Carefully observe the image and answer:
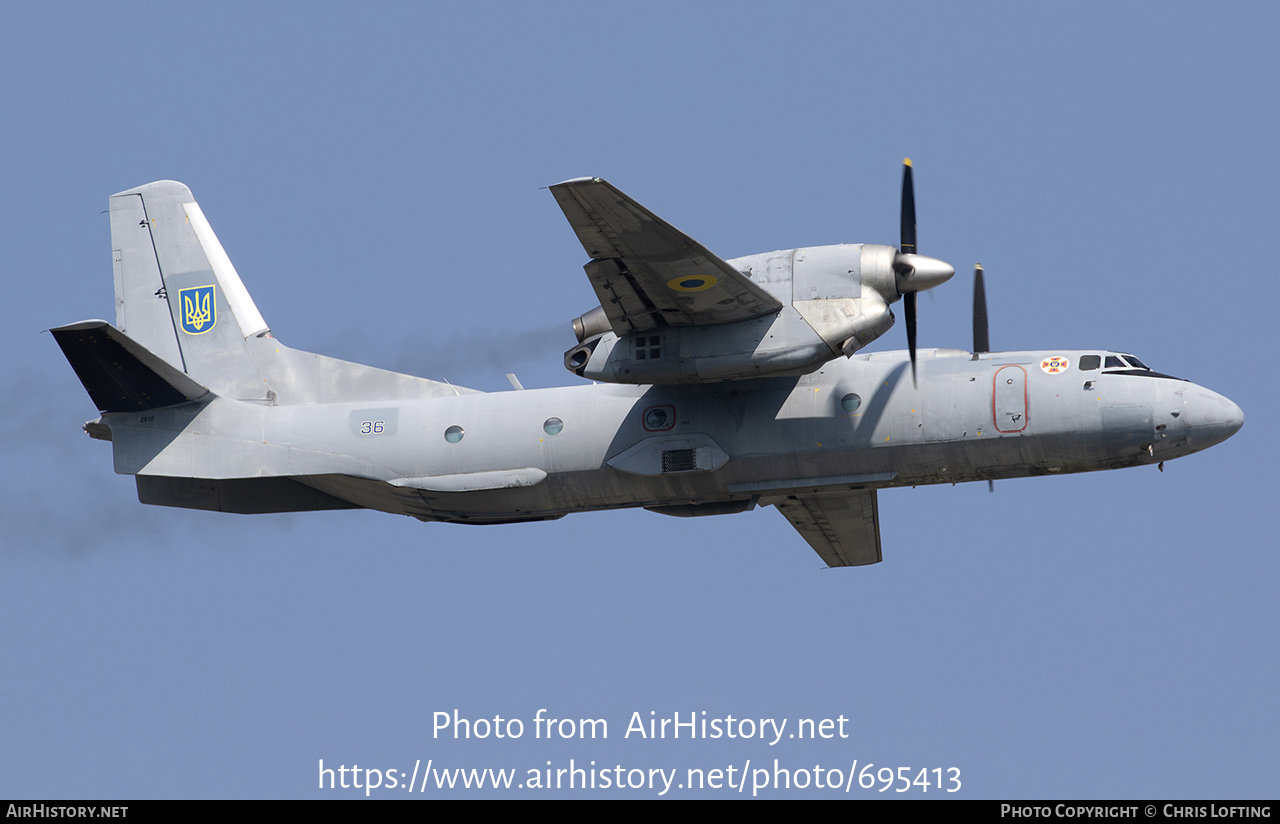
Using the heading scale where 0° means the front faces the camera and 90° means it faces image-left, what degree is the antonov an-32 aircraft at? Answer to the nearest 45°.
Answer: approximately 270°
